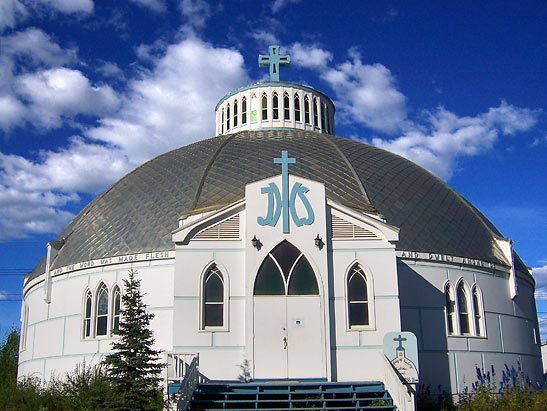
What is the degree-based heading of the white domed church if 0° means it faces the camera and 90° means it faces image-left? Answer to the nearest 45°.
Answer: approximately 0°

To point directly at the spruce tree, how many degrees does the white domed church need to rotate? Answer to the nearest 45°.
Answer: approximately 45° to its right
